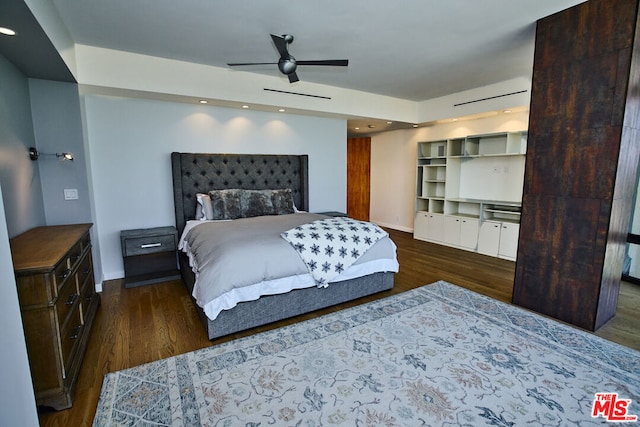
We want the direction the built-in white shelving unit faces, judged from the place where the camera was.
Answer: facing the viewer and to the left of the viewer

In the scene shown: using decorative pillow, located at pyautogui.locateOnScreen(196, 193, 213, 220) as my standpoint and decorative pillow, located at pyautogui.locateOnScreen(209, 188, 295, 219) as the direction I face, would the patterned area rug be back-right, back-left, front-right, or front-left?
front-right

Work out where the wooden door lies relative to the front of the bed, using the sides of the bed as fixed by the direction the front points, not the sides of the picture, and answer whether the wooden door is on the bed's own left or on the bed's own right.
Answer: on the bed's own left

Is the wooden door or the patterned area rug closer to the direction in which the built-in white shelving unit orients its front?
the patterned area rug

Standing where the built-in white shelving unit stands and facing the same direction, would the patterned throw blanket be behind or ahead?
ahead

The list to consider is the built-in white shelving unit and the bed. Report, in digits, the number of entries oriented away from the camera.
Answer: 0

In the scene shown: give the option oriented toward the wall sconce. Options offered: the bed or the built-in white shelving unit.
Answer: the built-in white shelving unit

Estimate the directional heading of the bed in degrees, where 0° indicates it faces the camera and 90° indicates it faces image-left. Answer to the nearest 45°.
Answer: approximately 315°

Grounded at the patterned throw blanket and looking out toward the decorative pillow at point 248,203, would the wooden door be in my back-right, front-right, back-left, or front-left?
front-right

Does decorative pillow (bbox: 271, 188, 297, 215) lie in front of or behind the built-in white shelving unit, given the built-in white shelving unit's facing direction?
in front

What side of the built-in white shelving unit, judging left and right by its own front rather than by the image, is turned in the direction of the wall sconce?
front

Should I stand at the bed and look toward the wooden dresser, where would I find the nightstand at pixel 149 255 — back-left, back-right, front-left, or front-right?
front-right

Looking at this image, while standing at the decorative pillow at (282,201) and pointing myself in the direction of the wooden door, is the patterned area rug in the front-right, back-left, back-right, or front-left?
back-right

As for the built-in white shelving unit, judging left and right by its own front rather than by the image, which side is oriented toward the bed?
front
